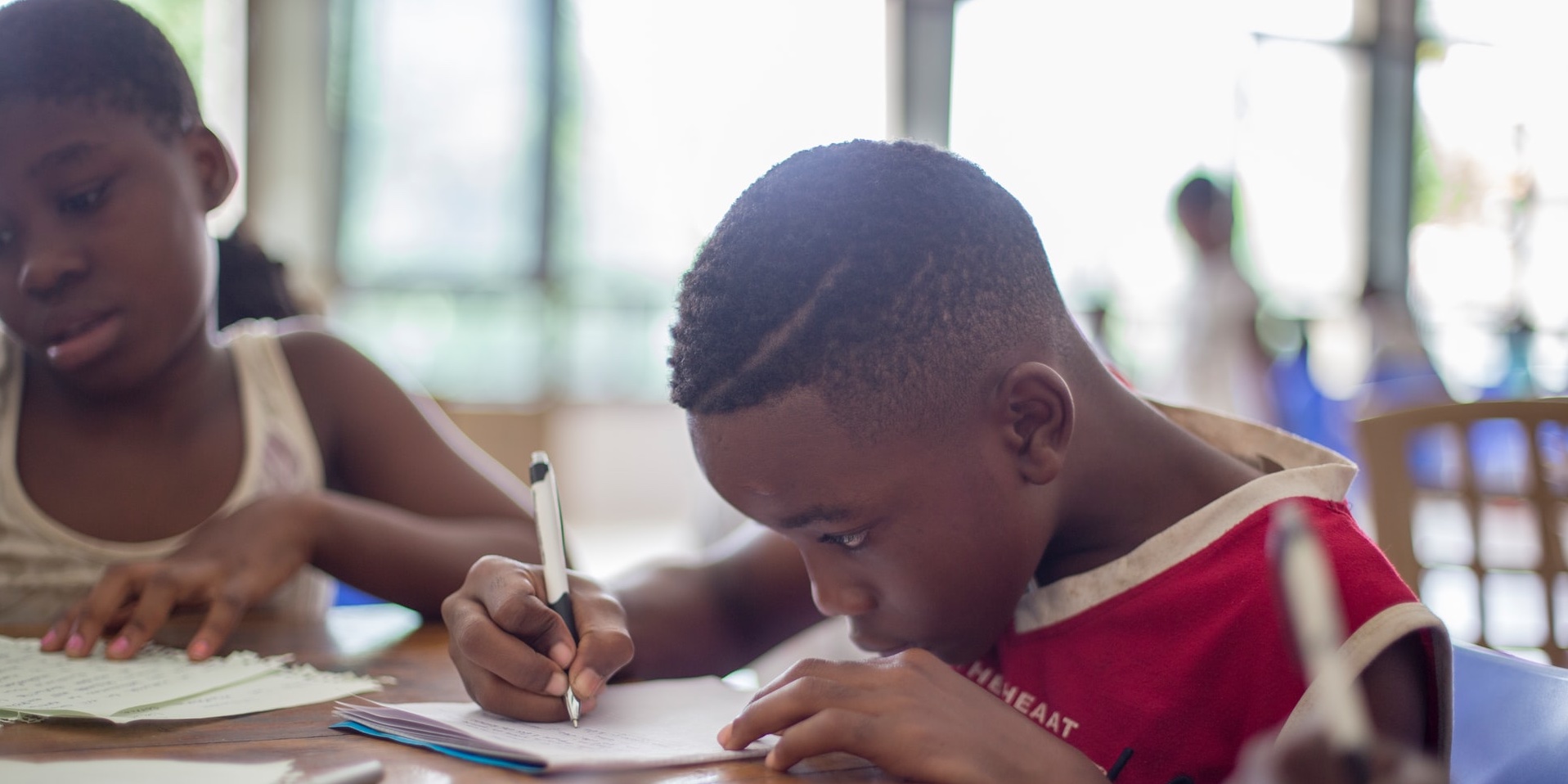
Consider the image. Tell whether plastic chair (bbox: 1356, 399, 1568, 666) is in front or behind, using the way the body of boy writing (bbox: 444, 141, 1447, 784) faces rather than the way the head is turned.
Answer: behind

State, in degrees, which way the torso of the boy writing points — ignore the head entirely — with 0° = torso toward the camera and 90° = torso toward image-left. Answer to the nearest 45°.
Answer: approximately 45°

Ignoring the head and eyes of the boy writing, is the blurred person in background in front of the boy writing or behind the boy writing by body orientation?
behind
